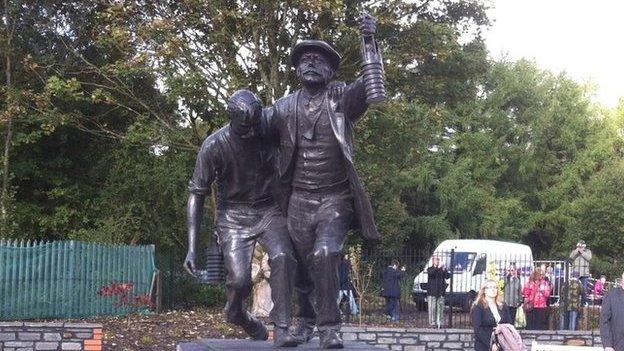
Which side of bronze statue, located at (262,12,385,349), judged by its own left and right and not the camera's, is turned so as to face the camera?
front

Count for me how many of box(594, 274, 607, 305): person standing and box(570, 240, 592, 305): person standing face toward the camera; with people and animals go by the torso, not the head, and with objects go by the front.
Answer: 2

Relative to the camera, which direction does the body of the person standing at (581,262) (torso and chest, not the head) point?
toward the camera

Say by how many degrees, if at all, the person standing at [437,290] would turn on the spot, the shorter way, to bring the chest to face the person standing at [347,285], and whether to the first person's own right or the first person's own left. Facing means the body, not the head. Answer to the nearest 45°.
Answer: approximately 90° to the first person's own right

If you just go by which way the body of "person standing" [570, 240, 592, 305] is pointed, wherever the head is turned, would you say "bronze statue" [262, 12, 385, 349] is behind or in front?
in front

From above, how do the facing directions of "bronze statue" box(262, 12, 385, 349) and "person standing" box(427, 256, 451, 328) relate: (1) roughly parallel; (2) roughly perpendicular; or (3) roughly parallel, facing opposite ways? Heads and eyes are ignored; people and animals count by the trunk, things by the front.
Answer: roughly parallel

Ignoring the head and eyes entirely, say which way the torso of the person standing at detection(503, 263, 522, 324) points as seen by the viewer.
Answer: toward the camera

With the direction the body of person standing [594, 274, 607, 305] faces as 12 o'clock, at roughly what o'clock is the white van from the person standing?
The white van is roughly at 2 o'clock from the person standing.

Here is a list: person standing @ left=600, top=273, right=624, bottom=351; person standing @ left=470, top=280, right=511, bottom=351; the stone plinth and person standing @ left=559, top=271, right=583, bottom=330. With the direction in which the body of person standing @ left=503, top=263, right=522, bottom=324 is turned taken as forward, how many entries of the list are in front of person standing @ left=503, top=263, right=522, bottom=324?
3

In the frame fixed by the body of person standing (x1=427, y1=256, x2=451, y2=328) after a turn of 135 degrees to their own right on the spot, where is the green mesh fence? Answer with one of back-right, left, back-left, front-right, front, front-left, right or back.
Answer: front-left

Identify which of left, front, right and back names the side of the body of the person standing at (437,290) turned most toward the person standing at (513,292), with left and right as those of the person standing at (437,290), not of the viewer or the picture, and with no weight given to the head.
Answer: left

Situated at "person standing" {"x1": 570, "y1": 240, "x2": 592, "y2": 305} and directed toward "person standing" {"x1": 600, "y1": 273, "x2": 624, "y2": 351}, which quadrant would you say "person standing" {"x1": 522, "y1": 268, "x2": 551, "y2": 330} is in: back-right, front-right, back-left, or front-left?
front-right

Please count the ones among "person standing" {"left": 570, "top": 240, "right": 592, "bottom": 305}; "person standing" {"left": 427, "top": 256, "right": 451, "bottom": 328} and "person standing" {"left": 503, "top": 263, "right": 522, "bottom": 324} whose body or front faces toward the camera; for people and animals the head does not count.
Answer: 3
